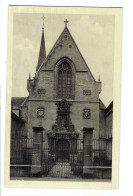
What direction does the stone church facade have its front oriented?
toward the camera
